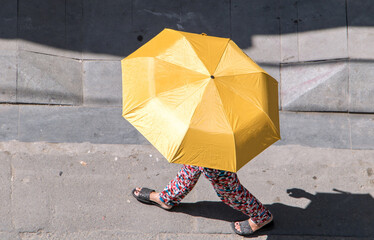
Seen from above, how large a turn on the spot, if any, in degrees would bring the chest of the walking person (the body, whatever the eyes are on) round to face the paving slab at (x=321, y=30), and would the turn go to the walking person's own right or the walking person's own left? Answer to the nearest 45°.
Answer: approximately 135° to the walking person's own right

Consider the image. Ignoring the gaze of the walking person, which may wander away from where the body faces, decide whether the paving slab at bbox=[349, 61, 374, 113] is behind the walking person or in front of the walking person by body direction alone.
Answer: behind

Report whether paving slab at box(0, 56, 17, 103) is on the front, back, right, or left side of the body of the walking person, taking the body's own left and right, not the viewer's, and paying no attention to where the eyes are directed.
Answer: front

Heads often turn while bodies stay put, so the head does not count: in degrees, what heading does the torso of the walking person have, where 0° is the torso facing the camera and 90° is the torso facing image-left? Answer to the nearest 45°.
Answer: approximately 90°

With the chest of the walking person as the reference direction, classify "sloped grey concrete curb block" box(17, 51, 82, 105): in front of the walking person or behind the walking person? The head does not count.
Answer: in front

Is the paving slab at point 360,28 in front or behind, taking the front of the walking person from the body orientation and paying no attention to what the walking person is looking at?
behind

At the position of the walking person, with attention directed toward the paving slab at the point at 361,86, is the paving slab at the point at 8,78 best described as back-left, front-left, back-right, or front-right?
back-left

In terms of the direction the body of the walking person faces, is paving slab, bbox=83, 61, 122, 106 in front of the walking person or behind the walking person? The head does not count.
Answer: in front
